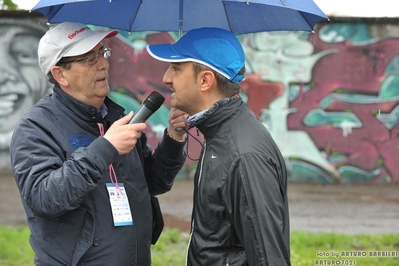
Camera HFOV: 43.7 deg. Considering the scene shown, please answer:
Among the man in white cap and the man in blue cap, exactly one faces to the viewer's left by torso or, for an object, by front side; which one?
the man in blue cap

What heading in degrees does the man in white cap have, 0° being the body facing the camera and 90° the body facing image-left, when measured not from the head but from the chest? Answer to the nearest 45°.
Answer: approximately 315°

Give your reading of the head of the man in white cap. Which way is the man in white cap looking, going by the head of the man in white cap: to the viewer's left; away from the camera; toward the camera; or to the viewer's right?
to the viewer's right

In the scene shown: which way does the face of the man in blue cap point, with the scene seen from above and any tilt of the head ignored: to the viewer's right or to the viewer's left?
to the viewer's left

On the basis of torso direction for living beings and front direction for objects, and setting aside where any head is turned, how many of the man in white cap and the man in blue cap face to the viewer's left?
1

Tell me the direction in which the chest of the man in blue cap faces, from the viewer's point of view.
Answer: to the viewer's left

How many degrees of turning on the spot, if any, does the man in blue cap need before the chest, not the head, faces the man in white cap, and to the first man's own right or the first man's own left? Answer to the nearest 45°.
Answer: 0° — they already face them
